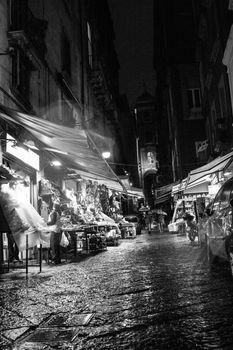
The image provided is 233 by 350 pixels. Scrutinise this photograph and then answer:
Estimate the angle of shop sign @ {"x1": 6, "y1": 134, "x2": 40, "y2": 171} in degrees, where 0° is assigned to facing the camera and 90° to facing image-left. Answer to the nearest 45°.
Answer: approximately 315°

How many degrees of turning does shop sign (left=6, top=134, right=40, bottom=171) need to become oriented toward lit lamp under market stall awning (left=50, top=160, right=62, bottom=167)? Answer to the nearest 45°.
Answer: approximately 90° to its left

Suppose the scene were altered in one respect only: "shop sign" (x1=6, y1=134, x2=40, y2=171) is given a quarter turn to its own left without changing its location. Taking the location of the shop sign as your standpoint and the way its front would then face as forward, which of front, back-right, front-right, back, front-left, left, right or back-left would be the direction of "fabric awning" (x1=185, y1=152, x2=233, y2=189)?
front-right
